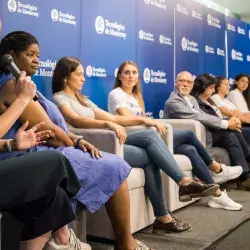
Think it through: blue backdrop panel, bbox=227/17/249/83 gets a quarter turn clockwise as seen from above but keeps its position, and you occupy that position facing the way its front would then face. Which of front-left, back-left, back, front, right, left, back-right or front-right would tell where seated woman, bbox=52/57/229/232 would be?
front-left

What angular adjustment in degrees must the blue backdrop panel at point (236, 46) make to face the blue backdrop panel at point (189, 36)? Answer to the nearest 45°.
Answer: approximately 45° to its right

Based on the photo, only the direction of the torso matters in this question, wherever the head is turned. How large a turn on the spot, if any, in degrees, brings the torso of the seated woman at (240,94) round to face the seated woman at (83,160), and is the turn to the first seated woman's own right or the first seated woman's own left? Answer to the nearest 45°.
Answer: approximately 45° to the first seated woman's own right

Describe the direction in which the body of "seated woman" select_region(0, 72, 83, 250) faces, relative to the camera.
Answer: to the viewer's right

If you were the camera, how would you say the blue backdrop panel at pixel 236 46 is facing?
facing the viewer and to the right of the viewer

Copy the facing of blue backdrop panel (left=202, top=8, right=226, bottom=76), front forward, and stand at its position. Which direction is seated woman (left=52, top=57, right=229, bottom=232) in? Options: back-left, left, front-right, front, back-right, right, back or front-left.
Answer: front-right

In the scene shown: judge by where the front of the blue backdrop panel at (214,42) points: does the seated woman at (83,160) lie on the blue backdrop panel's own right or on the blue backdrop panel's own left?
on the blue backdrop panel's own right

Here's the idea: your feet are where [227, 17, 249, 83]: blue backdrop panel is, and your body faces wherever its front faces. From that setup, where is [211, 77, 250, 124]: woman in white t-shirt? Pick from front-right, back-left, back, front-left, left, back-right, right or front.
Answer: front-right
